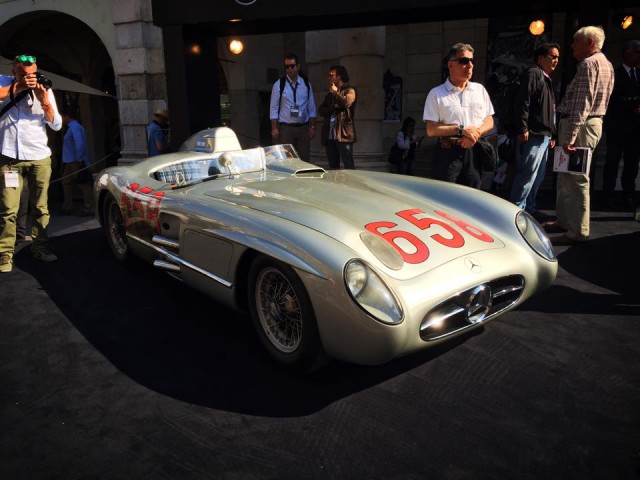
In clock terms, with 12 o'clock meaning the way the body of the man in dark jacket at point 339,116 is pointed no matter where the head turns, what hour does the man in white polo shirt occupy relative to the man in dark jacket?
The man in white polo shirt is roughly at 10 o'clock from the man in dark jacket.

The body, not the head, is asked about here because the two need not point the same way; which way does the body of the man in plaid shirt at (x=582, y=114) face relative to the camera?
to the viewer's left

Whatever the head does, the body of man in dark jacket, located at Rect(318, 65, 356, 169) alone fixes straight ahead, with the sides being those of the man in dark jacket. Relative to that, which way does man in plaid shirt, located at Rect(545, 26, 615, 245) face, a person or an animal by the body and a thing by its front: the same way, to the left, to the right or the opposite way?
to the right

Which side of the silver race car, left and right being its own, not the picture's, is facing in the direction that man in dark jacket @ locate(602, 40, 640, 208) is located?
left

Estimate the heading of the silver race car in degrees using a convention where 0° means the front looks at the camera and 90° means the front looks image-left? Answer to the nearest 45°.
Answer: approximately 315°

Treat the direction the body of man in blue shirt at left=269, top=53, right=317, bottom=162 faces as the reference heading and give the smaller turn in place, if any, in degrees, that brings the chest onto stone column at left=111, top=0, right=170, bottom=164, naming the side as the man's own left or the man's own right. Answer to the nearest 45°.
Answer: approximately 135° to the man's own right

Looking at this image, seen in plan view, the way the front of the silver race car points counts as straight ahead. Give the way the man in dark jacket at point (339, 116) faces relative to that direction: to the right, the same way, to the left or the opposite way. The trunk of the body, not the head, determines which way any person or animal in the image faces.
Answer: to the right

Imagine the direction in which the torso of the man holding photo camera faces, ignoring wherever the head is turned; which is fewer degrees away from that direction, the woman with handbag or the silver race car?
the silver race car
